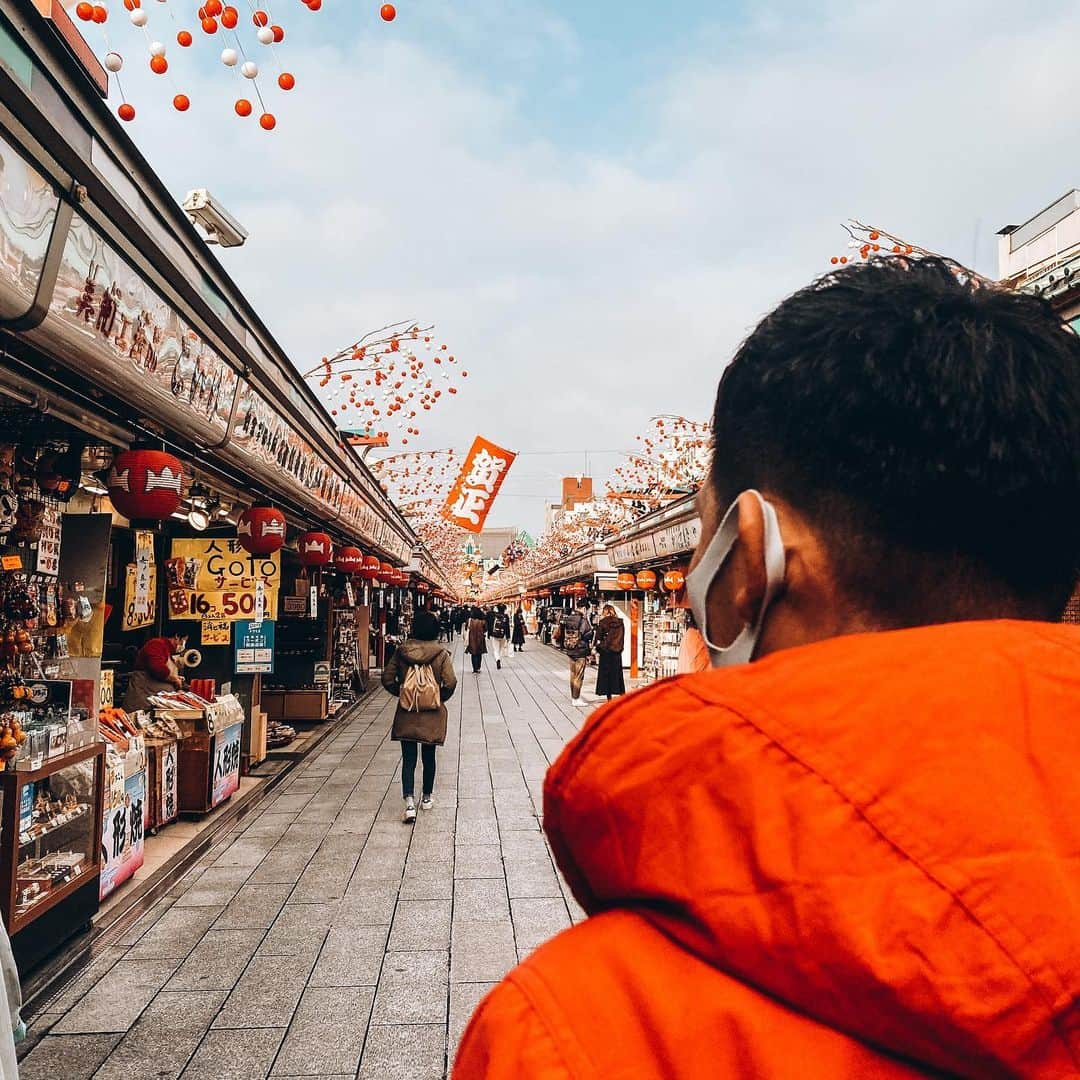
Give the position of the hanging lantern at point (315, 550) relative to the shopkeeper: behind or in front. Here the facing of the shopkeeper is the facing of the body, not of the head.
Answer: in front

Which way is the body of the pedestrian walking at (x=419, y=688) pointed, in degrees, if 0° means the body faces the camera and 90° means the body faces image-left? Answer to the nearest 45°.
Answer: approximately 180°

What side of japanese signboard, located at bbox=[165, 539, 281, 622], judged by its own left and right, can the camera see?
front

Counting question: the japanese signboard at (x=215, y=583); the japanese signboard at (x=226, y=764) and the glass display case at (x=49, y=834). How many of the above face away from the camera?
0

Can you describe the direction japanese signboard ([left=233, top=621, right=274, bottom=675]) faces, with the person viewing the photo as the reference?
facing the viewer

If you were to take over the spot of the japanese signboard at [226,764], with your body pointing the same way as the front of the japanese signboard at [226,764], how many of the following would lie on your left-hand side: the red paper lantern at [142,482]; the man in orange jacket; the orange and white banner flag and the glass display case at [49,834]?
1

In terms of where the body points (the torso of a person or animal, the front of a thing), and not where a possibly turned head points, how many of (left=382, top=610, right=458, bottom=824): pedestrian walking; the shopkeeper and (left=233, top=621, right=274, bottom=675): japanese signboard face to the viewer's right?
1

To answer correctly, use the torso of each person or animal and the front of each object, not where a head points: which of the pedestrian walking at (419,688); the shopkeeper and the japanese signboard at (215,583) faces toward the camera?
the japanese signboard

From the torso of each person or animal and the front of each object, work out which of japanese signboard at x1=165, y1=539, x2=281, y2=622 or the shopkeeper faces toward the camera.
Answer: the japanese signboard

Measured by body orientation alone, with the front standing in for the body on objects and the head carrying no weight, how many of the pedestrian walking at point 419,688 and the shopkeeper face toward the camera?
0

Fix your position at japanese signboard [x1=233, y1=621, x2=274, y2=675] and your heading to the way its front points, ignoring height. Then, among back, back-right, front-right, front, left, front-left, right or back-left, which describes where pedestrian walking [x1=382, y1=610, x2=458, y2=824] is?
front-left

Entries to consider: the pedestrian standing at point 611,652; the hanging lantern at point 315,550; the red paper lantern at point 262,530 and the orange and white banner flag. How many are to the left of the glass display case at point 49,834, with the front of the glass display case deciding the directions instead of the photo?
4

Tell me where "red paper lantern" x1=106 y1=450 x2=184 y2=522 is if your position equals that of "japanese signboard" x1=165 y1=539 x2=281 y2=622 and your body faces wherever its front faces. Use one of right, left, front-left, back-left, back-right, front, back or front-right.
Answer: front

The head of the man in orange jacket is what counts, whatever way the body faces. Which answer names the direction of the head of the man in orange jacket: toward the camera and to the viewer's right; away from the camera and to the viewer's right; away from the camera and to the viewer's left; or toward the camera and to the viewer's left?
away from the camera and to the viewer's left

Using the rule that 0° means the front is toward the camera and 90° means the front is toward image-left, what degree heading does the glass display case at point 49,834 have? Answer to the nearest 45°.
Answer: approximately 315°

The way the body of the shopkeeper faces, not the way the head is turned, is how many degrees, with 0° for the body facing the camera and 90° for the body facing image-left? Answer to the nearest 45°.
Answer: approximately 270°

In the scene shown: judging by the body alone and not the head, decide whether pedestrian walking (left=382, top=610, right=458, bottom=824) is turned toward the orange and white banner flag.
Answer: yes

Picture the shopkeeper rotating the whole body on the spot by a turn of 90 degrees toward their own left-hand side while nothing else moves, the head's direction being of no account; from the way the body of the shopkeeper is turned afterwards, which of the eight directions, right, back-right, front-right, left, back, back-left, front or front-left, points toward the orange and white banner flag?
front-right

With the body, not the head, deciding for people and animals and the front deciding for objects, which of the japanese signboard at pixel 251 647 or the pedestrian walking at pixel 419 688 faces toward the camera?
the japanese signboard
